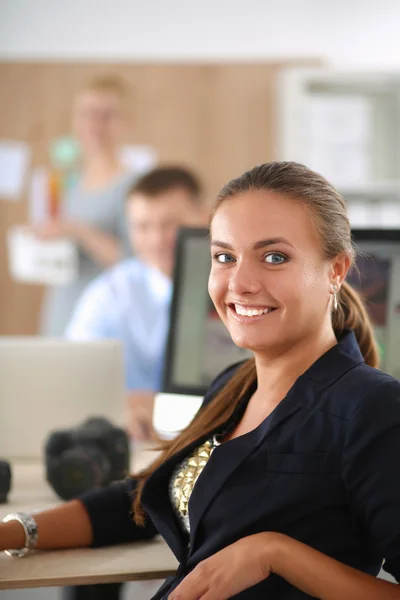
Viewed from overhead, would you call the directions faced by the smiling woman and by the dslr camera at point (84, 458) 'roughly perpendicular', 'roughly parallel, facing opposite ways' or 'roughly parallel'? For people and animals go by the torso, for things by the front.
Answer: roughly parallel

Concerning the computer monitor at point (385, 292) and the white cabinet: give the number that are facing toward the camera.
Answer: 2

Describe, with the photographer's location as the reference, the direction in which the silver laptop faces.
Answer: facing away from the viewer

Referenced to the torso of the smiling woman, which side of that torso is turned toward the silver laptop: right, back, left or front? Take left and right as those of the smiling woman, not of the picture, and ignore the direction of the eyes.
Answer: right

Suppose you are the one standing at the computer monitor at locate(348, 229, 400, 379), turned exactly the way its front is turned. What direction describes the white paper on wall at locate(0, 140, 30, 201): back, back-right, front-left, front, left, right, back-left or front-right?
back-right

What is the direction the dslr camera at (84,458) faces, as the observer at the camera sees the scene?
facing the viewer and to the left of the viewer

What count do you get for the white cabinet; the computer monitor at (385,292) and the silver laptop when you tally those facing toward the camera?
2

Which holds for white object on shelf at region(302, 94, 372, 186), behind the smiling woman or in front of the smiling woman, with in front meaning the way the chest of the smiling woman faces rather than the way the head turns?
behind

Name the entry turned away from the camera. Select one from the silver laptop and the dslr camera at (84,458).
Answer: the silver laptop

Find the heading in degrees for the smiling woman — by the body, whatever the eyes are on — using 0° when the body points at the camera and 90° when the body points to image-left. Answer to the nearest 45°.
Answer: approximately 45°

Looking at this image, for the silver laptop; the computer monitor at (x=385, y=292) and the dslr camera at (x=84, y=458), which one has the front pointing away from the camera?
the silver laptop

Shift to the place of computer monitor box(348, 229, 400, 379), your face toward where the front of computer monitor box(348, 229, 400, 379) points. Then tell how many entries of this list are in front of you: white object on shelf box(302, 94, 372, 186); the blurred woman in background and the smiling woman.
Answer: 1

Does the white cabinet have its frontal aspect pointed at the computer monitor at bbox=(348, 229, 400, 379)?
yes

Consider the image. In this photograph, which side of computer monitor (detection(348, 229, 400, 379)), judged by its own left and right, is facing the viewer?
front
